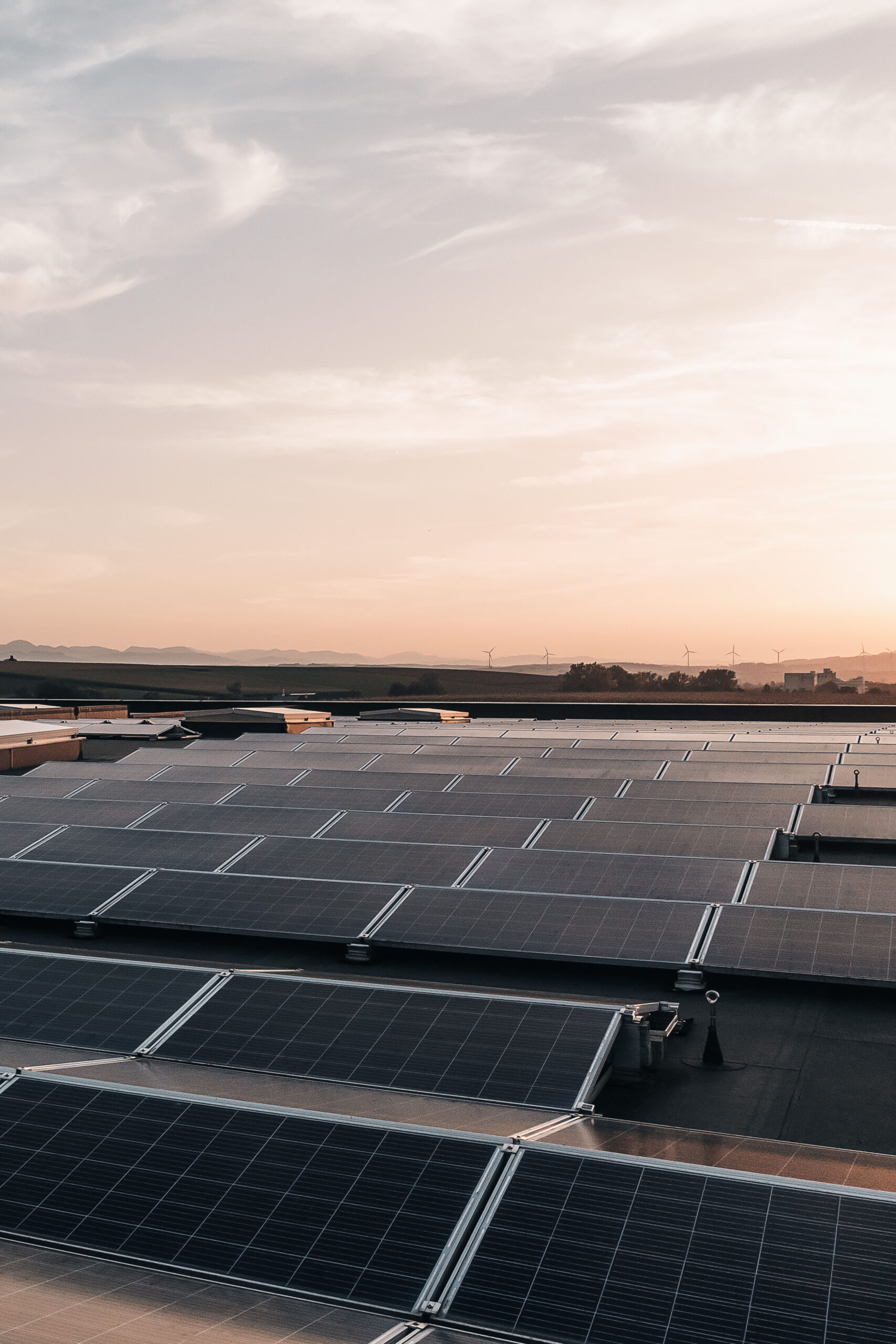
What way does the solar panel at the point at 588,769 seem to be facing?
toward the camera

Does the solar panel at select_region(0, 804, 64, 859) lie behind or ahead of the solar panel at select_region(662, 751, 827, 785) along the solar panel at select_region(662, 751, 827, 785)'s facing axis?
ahead

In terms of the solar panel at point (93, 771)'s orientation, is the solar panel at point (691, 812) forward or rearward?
forward

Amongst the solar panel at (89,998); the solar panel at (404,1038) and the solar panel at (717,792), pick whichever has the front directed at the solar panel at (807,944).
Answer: the solar panel at (717,792)

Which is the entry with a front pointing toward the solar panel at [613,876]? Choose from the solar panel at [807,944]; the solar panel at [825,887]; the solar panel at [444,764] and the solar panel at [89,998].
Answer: the solar panel at [444,764]

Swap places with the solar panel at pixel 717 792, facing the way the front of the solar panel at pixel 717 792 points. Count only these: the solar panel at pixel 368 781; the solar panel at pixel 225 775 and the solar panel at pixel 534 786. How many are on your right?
3

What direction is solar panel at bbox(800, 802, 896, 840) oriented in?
toward the camera

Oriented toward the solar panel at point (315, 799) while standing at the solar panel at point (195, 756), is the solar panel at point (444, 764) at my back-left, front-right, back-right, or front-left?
front-left

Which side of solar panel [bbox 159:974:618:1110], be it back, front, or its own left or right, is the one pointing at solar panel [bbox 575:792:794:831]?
back

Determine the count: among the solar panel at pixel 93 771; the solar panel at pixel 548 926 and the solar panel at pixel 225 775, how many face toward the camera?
3

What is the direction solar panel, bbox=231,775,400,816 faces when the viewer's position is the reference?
facing the viewer and to the left of the viewer

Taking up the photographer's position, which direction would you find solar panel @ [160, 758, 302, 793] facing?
facing the viewer

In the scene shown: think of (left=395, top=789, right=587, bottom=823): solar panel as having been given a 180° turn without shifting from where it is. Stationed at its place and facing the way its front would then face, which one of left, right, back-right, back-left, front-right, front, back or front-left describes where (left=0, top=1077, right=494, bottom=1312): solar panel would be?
back

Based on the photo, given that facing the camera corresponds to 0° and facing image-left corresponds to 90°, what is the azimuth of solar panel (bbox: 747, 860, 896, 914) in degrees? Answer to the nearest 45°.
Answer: approximately 0°

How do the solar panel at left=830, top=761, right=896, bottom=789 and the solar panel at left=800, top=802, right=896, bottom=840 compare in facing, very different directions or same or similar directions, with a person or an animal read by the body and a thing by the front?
same or similar directions

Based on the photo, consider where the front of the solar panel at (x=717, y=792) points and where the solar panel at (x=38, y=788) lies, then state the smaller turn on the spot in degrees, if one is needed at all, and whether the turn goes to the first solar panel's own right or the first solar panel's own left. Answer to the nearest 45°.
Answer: approximately 90° to the first solar panel's own right

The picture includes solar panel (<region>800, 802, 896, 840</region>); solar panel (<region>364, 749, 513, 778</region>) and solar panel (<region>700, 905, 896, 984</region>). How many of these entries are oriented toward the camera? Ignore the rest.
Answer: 3

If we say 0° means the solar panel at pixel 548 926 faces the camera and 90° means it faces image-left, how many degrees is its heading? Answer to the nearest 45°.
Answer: approximately 0°

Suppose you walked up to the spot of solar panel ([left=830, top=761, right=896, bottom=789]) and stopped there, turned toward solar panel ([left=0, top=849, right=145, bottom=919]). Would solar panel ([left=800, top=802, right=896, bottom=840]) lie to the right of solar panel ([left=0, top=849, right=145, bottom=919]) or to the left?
left

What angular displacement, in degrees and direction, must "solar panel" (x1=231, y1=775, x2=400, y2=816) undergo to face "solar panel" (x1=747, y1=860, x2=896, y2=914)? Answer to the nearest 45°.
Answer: approximately 90° to its left

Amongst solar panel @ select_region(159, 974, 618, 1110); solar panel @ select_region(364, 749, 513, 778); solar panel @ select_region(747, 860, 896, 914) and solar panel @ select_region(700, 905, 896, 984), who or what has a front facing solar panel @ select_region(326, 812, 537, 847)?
solar panel @ select_region(364, 749, 513, 778)
